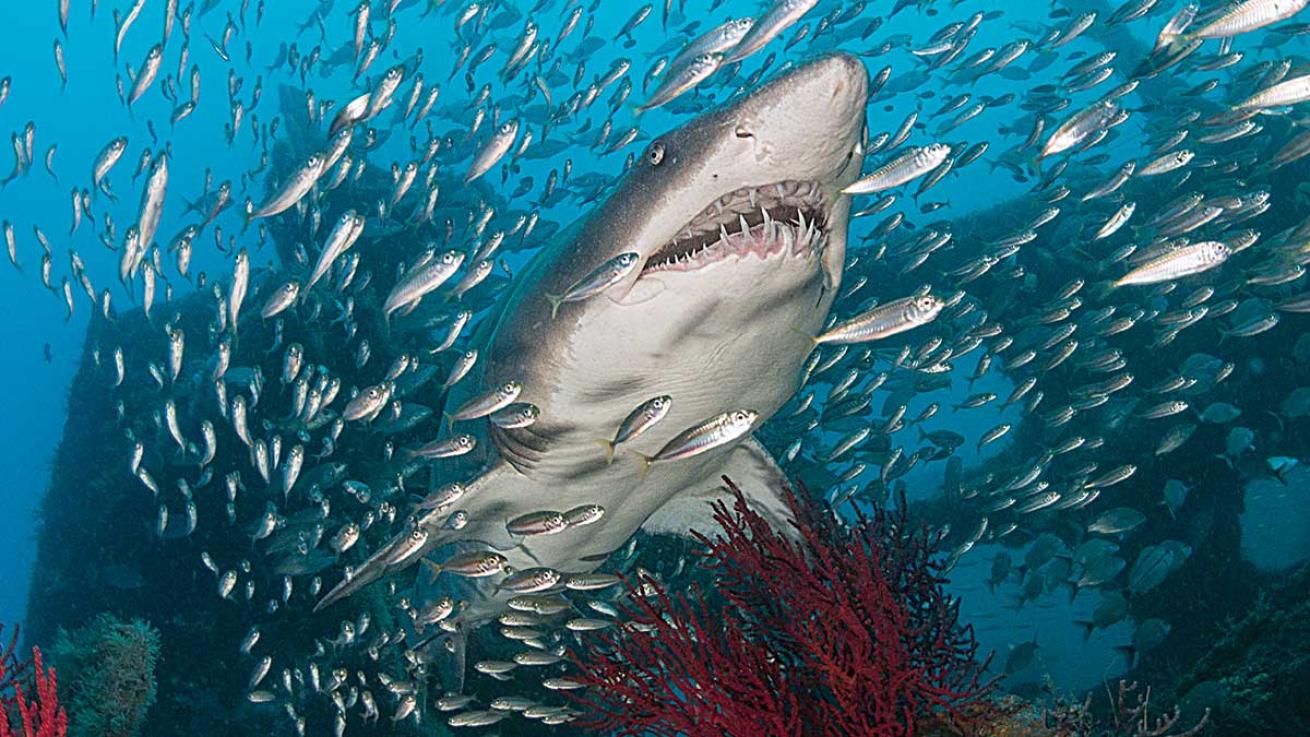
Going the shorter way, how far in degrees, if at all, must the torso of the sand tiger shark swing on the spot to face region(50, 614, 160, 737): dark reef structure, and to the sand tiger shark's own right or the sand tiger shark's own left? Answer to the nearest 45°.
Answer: approximately 180°

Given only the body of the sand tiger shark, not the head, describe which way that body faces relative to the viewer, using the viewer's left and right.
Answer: facing the viewer and to the right of the viewer
